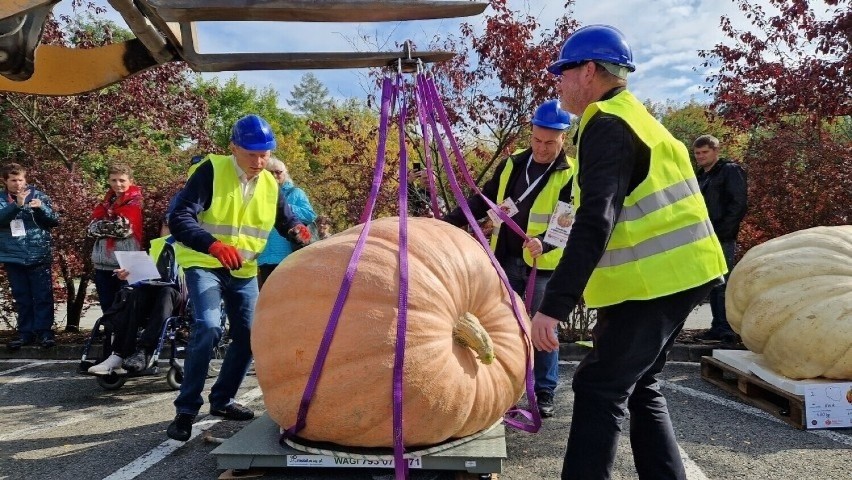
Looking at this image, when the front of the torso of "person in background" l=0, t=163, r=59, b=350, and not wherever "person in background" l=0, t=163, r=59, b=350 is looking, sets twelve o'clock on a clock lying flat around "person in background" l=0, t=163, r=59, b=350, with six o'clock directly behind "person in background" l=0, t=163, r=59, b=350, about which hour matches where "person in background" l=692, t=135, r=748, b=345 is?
"person in background" l=692, t=135, r=748, b=345 is roughly at 10 o'clock from "person in background" l=0, t=163, r=59, b=350.

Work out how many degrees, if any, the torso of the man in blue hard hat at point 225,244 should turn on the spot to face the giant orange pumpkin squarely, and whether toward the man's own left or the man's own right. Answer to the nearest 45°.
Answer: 0° — they already face it

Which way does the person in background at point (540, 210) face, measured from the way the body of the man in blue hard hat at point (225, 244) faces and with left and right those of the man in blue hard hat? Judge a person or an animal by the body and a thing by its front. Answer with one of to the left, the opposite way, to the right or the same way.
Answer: to the right

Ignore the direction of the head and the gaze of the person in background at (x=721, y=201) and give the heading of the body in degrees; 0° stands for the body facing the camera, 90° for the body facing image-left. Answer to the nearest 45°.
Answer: approximately 45°

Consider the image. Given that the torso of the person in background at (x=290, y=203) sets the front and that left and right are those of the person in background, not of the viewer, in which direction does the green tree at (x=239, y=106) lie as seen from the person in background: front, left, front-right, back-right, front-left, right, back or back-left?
back-right

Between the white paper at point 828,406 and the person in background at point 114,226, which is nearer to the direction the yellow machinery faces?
the white paper

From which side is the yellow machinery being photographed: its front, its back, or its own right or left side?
right

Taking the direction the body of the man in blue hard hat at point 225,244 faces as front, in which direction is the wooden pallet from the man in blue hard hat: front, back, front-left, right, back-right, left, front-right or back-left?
front-left
